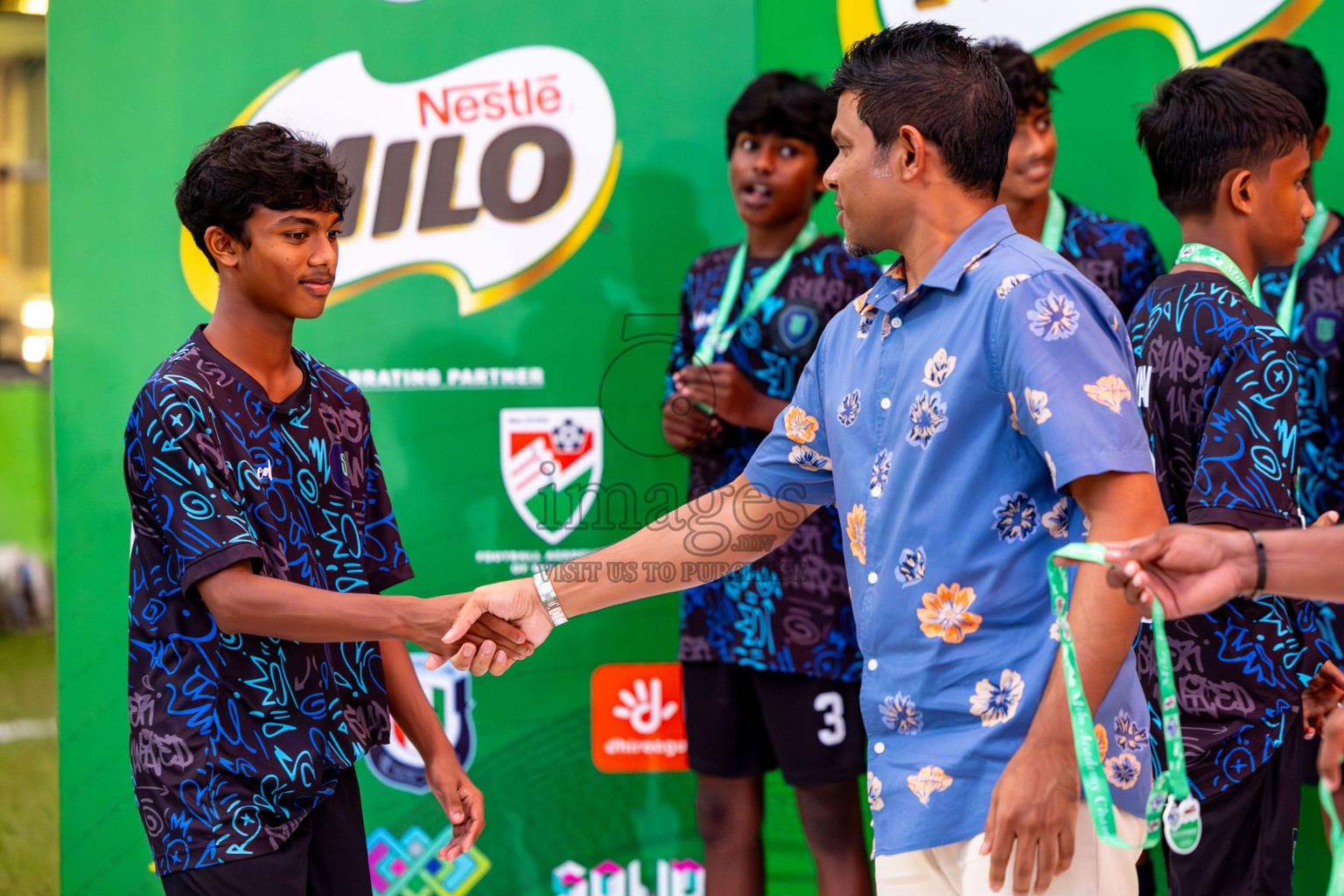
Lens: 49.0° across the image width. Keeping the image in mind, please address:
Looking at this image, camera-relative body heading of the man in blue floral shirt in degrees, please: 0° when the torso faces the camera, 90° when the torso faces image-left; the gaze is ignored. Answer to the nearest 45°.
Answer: approximately 45°

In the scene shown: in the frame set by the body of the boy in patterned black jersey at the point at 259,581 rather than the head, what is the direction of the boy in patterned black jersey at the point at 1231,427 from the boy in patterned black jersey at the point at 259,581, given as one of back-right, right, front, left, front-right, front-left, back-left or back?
front-left

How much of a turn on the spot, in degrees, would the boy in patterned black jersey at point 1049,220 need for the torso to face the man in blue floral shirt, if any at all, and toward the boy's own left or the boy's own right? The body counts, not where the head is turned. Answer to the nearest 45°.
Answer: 0° — they already face them

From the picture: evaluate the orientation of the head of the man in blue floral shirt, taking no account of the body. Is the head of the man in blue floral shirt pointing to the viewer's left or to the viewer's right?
to the viewer's left

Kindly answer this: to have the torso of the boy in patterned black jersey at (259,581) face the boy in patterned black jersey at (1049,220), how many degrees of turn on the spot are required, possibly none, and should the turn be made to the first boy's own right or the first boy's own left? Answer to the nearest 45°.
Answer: approximately 45° to the first boy's own left

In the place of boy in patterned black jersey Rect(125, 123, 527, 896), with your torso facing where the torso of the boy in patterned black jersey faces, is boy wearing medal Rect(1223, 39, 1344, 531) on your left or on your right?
on your left

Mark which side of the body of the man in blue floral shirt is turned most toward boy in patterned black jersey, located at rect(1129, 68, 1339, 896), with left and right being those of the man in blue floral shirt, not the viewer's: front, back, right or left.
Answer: back

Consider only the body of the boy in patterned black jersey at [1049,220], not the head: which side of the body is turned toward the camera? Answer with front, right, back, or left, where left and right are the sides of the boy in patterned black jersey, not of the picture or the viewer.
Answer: front

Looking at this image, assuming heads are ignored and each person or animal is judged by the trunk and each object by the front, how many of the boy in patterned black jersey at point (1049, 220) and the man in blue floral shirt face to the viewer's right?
0

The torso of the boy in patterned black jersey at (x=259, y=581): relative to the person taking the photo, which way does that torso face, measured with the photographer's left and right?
facing the viewer and to the right of the viewer

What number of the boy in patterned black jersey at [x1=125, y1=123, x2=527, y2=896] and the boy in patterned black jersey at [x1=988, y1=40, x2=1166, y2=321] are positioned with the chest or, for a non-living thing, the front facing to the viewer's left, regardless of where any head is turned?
0

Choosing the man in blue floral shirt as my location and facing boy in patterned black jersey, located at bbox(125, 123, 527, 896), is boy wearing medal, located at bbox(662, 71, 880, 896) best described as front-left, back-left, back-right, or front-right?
front-right

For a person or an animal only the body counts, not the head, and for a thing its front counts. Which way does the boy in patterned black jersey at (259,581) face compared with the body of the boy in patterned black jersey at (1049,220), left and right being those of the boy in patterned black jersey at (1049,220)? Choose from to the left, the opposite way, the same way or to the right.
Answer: to the left
